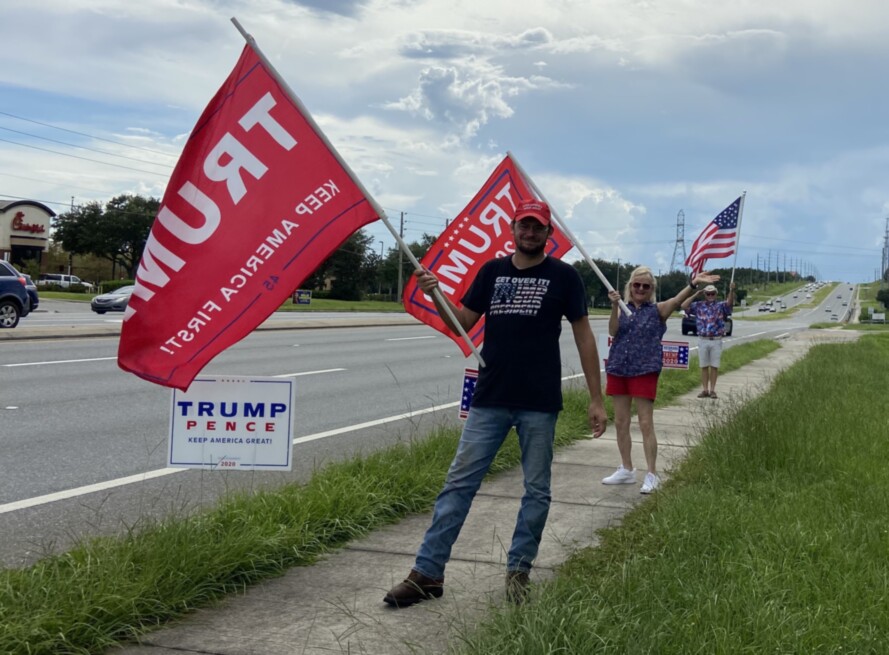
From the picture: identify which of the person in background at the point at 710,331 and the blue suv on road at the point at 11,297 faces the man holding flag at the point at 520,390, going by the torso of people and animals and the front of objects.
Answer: the person in background

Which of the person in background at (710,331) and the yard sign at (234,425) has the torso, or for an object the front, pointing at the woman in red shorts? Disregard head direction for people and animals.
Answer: the person in background

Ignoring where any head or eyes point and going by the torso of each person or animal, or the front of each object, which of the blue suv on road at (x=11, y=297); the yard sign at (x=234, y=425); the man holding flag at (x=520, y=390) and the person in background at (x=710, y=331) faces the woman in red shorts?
the person in background

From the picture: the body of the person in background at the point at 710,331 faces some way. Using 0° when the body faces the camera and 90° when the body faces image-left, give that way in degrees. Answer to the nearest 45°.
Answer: approximately 0°

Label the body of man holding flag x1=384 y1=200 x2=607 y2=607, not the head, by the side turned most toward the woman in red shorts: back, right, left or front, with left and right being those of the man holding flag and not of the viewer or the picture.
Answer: back

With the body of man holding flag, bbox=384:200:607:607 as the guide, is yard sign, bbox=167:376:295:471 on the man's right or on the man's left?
on the man's right

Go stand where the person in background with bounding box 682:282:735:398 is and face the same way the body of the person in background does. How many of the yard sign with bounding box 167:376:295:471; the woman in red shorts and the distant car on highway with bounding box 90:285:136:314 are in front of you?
2
